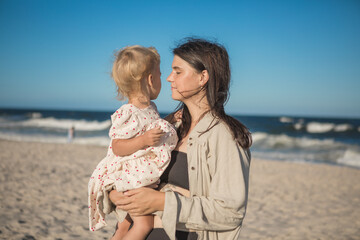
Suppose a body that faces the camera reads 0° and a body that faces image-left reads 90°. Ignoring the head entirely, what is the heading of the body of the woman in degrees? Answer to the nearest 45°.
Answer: approximately 90°

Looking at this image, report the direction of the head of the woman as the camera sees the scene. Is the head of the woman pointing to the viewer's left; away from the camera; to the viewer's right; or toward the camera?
to the viewer's left
